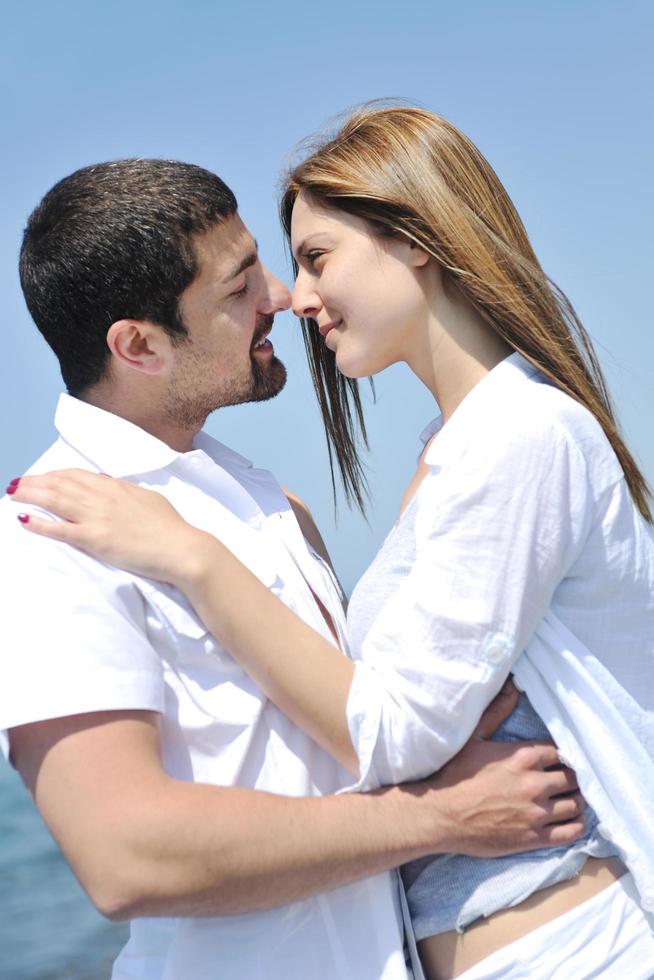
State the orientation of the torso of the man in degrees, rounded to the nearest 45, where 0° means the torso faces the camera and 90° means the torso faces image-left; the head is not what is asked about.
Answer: approximately 270°

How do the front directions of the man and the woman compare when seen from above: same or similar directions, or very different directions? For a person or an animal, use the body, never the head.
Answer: very different directions

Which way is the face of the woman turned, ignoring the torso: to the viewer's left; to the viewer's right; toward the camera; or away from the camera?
to the viewer's left

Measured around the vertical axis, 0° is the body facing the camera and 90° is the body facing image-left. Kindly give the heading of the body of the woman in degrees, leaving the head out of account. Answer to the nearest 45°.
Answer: approximately 90°

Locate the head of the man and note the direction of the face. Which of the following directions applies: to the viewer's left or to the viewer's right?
to the viewer's right
